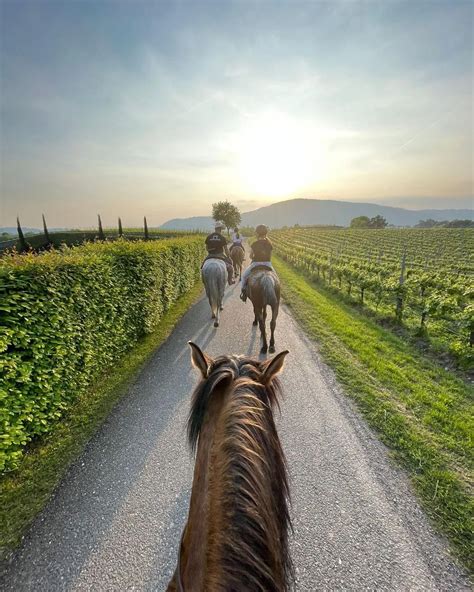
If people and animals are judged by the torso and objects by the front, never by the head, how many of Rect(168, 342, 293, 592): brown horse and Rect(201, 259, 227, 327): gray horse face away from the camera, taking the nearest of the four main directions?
2

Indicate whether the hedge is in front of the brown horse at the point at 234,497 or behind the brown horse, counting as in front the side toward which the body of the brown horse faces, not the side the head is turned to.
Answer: in front

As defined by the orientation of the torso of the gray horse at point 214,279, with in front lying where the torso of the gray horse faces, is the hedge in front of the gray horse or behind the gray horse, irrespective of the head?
behind

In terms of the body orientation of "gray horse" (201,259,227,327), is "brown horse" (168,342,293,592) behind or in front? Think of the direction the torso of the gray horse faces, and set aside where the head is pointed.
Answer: behind

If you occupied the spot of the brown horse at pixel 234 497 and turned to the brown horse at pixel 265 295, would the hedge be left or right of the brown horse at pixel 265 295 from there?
left

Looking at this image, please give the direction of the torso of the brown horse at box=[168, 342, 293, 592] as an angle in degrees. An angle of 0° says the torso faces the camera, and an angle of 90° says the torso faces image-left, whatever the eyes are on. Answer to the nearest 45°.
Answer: approximately 180°

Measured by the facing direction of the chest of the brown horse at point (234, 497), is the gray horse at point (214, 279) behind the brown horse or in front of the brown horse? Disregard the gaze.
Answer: in front

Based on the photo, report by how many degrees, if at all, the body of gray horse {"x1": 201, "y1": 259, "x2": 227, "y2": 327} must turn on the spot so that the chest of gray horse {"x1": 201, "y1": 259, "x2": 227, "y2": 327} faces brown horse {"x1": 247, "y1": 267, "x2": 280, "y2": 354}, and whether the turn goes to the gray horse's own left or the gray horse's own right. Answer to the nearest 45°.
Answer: approximately 135° to the gray horse's own right

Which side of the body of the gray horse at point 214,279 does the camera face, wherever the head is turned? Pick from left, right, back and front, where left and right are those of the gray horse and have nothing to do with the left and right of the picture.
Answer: back
